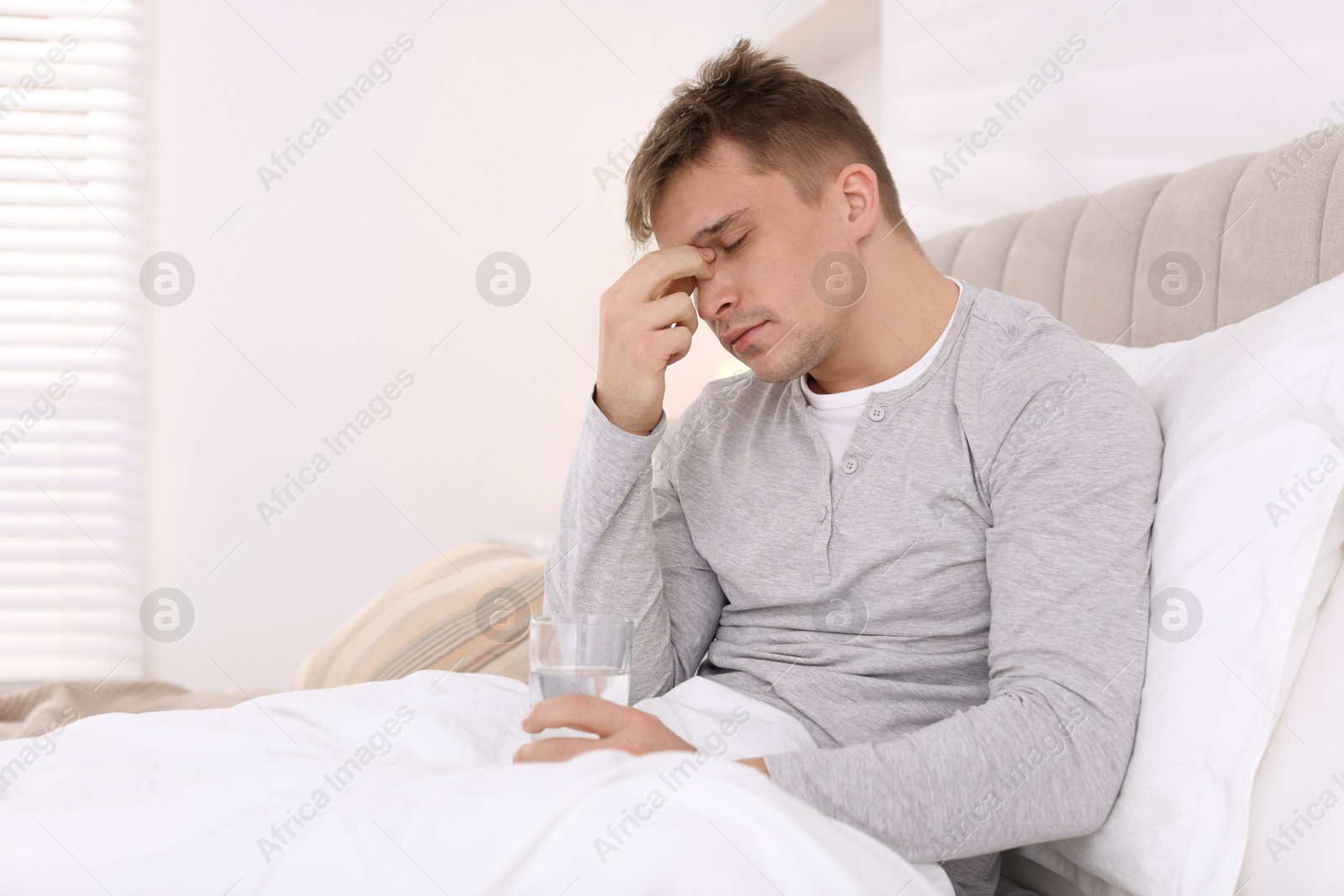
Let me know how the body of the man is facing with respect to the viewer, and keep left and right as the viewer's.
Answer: facing the viewer and to the left of the viewer

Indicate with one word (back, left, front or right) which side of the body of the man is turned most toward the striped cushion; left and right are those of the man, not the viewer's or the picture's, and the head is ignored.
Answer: right

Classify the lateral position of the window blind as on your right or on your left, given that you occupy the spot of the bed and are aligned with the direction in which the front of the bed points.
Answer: on your right

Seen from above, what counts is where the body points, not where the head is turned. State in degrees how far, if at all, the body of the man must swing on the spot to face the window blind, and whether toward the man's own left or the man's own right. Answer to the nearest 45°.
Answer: approximately 90° to the man's own right
